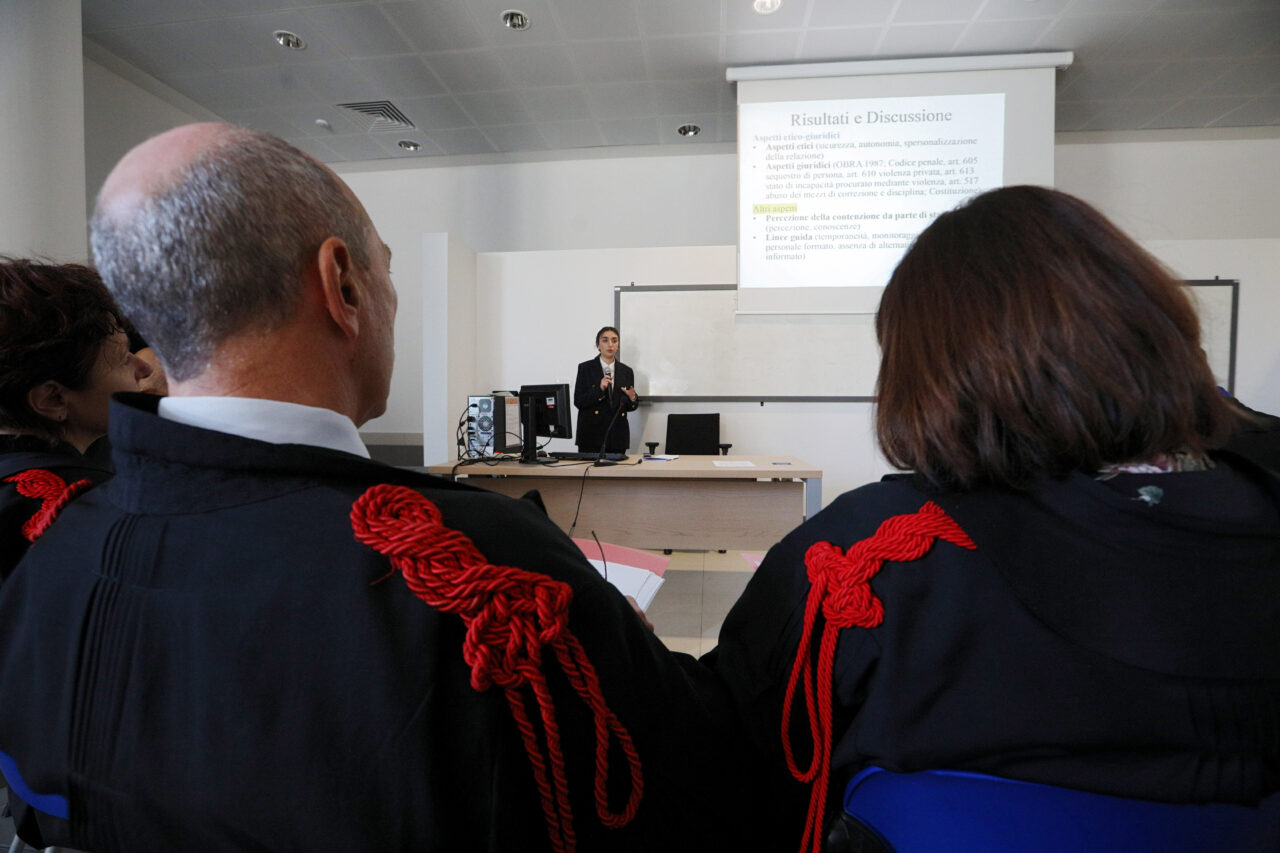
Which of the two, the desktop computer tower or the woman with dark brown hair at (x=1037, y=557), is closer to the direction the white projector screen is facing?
the woman with dark brown hair

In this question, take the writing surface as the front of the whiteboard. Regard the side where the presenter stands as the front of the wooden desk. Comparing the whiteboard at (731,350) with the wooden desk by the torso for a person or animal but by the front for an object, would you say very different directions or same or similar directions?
very different directions

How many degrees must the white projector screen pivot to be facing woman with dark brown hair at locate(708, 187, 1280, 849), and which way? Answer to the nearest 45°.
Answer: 0° — it already faces them

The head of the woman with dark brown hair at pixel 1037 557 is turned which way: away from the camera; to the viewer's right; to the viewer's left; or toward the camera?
away from the camera

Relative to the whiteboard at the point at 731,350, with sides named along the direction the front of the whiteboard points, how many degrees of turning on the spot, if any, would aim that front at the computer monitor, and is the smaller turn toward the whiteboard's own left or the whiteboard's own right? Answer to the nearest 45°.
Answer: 0° — it already faces it

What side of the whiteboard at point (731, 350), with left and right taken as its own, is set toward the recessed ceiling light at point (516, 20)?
front

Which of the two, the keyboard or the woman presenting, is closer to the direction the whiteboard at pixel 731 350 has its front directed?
the keyboard

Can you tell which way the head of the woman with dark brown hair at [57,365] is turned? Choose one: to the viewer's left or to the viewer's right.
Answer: to the viewer's right

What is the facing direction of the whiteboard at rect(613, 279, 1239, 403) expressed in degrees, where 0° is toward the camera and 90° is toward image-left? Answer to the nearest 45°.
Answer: approximately 0°
